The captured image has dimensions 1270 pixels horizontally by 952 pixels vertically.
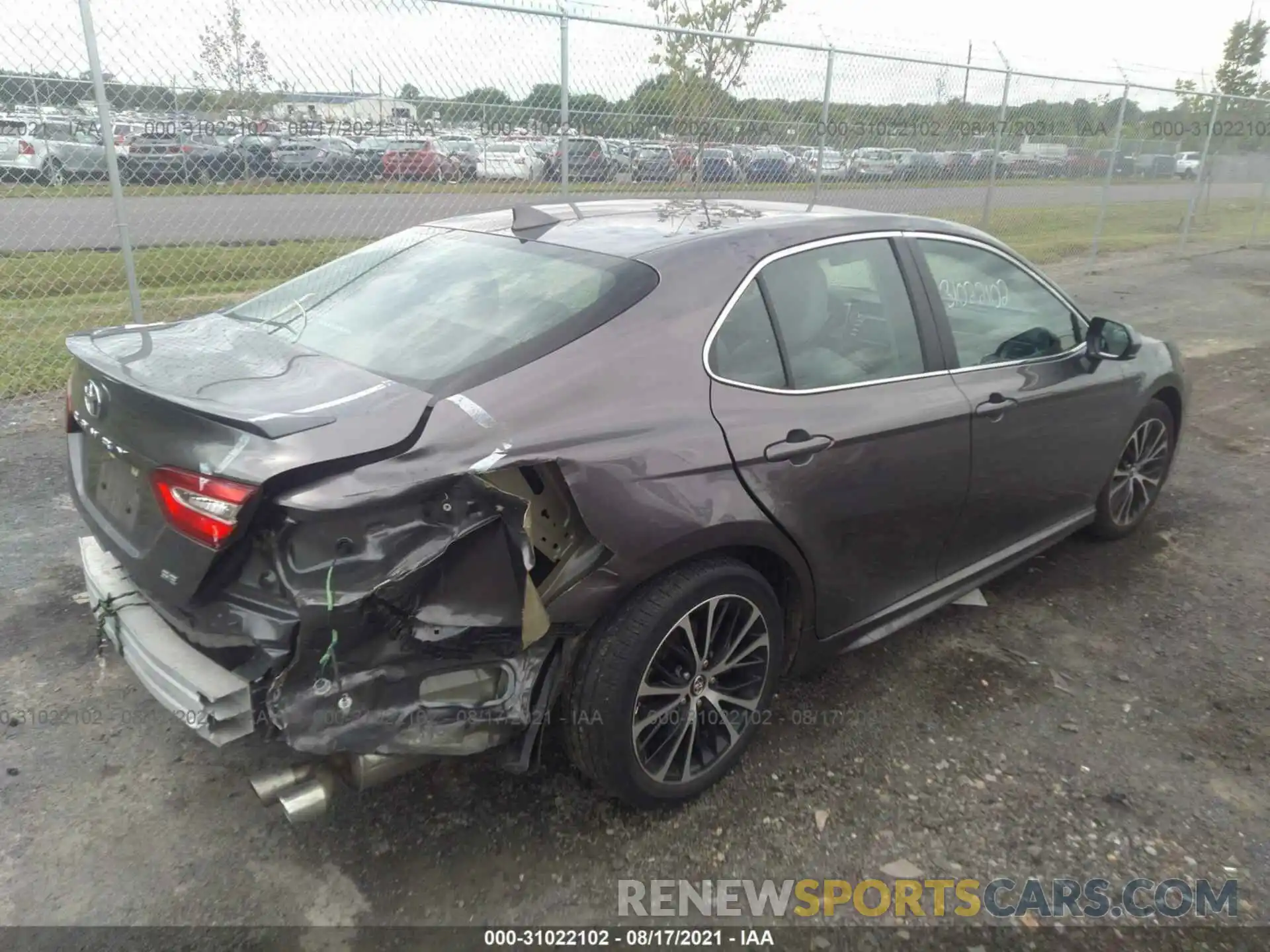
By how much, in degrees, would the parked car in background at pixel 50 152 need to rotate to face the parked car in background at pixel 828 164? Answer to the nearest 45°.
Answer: approximately 45° to its right

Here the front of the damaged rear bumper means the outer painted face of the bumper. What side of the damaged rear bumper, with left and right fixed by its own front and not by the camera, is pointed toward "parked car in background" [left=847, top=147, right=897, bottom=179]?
back

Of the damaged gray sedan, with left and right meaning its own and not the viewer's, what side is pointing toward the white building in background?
left

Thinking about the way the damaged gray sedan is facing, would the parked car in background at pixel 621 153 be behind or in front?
in front

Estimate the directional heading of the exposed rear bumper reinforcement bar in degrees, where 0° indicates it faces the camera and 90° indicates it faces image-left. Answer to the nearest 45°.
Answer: approximately 45°

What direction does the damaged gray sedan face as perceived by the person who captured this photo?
facing away from the viewer and to the right of the viewer

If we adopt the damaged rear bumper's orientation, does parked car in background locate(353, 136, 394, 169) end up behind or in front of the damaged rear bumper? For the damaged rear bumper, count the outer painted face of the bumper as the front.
behind

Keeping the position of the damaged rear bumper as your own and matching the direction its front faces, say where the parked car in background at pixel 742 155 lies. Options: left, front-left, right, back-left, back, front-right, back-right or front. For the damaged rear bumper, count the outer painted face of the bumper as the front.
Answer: back

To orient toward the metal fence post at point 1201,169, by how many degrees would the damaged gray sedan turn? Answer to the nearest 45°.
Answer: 0° — it already faces it

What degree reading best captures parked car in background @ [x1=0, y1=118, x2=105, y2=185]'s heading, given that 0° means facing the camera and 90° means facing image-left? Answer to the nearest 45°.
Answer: approximately 225°

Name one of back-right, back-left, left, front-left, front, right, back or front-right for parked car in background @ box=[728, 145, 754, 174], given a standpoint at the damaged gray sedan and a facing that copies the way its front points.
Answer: front-left

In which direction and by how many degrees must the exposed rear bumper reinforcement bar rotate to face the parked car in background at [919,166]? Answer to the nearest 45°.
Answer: approximately 180°
